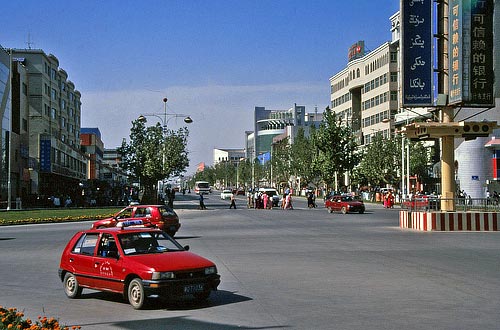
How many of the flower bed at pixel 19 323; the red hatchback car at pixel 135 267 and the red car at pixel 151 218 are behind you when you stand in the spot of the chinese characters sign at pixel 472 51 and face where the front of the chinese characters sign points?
0

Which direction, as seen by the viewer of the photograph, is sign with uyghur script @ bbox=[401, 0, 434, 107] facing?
facing the viewer

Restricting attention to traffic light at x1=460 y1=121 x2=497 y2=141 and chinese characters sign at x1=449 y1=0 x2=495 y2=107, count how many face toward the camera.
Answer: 2

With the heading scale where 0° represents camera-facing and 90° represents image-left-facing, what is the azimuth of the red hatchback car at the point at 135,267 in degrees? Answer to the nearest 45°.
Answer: approximately 315°

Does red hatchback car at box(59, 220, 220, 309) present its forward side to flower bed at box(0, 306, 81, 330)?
no

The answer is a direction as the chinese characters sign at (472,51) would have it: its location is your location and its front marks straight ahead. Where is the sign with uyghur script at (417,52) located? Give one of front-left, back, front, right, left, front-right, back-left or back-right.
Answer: right

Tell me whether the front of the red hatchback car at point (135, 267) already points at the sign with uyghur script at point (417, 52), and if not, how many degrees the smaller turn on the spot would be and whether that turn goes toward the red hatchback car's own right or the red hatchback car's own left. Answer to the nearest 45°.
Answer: approximately 90° to the red hatchback car's own left

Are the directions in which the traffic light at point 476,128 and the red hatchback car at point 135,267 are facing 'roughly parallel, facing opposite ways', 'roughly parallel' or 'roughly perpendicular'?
roughly perpendicular

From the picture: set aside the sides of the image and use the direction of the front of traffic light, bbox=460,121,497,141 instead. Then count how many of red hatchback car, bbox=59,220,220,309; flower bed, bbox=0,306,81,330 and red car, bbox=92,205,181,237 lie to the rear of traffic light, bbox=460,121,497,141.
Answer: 0

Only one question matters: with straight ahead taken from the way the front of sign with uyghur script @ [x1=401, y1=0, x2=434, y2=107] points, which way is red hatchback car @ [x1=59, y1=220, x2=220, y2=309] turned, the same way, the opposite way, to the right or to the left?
to the left

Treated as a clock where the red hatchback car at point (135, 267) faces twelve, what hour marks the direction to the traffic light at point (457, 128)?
The traffic light is roughly at 9 o'clock from the red hatchback car.

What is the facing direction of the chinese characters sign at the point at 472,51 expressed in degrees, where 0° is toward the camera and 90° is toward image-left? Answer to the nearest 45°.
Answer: approximately 0°
